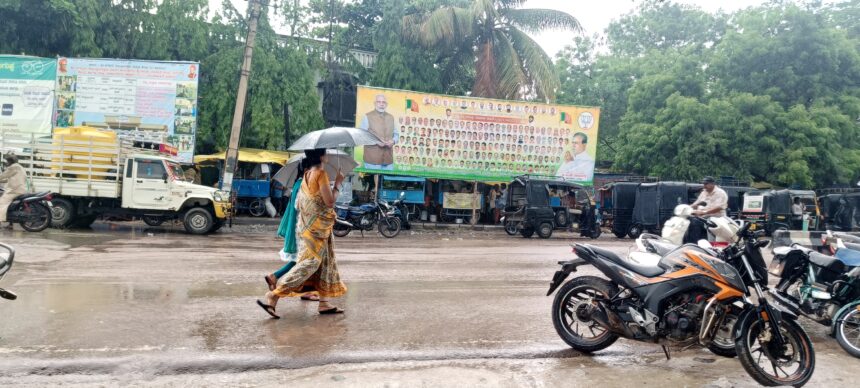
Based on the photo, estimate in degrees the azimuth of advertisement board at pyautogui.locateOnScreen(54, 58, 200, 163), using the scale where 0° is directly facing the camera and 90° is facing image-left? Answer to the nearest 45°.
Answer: approximately 0°

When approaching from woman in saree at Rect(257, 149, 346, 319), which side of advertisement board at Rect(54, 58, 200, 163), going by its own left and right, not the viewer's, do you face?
front

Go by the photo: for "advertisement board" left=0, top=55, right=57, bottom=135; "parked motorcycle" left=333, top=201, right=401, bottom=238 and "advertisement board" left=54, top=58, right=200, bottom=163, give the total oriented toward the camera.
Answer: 2

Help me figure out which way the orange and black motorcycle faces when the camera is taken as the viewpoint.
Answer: facing the viewer and to the right of the viewer

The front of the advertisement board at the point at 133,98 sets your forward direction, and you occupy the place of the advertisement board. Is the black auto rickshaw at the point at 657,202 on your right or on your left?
on your left

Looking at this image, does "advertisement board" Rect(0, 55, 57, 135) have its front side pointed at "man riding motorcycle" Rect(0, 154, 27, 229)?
yes

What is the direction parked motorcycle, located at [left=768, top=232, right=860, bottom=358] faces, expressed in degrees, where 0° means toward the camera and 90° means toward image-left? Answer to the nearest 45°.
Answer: approximately 315°
